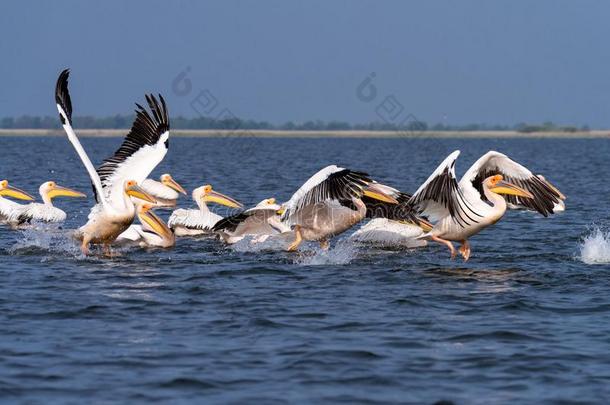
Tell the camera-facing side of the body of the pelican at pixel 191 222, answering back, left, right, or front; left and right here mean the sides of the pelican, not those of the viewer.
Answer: right

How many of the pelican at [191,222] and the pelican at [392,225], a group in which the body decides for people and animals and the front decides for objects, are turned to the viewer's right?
2

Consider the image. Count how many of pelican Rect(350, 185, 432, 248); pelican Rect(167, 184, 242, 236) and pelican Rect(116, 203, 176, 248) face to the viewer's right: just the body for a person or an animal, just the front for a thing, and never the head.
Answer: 3

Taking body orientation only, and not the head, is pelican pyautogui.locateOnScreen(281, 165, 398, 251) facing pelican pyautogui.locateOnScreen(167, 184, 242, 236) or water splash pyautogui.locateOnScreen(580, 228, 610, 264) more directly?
the water splash

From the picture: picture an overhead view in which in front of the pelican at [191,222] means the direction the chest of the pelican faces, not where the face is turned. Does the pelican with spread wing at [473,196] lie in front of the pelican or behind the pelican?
in front

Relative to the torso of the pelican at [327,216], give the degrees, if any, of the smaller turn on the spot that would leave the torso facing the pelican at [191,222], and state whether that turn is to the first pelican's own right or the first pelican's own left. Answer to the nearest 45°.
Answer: approximately 135° to the first pelican's own left

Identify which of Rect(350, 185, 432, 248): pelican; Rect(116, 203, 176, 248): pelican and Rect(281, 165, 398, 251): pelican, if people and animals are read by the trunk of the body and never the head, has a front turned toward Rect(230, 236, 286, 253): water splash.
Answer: Rect(116, 203, 176, 248): pelican

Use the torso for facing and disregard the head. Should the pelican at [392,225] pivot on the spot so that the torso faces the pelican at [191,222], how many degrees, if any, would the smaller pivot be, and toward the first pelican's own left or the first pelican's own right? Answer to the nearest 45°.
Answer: approximately 180°

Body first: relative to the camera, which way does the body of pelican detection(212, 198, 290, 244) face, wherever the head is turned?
to the viewer's right
